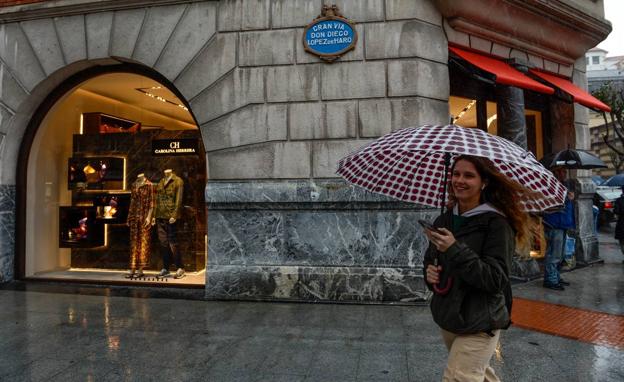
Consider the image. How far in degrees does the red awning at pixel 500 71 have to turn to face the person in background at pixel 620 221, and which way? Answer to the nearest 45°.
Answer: approximately 90° to its left

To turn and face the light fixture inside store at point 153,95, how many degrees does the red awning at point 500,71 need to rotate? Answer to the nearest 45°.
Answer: approximately 135° to its right

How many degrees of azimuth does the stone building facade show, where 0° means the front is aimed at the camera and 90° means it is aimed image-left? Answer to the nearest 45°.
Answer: approximately 0°

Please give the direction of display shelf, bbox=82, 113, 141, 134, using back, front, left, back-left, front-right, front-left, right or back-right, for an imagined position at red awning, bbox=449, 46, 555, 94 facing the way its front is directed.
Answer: back-right

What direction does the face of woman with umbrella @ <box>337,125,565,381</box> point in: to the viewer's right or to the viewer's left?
to the viewer's left

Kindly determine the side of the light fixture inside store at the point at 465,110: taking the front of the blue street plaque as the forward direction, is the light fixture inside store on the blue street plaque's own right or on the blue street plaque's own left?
on the blue street plaque's own left
